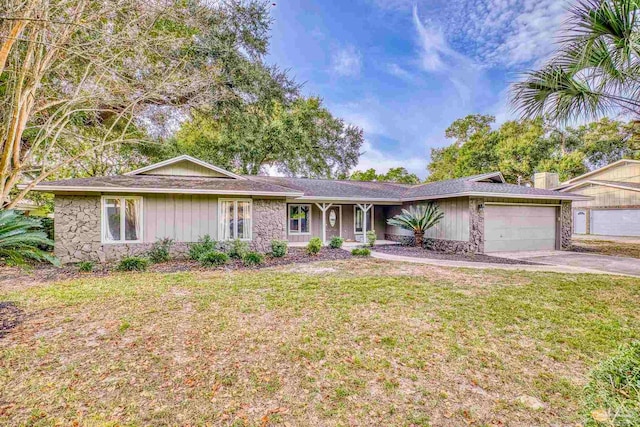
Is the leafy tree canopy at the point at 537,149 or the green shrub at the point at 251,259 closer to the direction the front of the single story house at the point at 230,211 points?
the green shrub

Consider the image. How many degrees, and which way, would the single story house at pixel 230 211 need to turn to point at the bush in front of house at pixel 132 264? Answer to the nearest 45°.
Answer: approximately 45° to its right

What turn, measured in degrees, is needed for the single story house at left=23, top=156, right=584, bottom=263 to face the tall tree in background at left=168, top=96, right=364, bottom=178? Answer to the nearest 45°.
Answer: approximately 180°

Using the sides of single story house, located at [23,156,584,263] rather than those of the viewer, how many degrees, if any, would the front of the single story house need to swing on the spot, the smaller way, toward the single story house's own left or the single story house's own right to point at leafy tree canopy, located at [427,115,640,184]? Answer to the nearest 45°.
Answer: approximately 135° to the single story house's own left

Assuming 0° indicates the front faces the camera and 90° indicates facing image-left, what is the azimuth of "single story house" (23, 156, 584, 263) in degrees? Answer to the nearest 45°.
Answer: approximately 0°

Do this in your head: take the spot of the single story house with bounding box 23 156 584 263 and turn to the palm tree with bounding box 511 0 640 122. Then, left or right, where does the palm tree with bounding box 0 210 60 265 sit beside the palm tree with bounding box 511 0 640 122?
right
